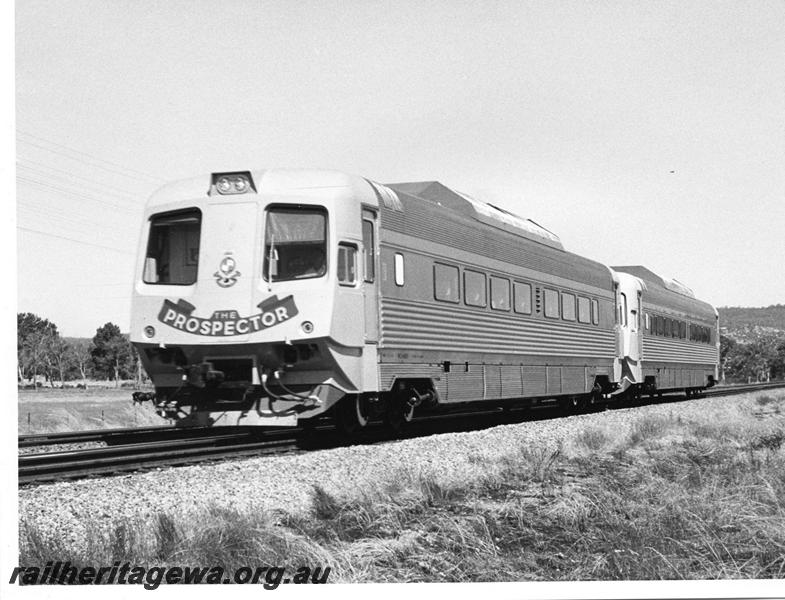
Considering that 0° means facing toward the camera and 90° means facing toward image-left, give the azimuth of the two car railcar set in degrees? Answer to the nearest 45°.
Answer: approximately 45°

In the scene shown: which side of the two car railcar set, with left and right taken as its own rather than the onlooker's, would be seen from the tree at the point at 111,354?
right
